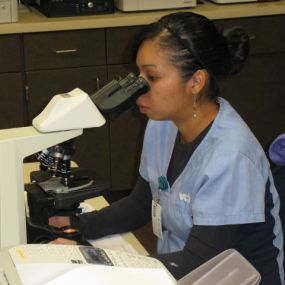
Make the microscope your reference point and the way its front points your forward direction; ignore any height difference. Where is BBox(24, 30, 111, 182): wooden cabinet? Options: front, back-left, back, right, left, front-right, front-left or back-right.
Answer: left

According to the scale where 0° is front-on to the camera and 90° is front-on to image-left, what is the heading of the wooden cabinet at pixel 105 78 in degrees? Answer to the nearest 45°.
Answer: approximately 0°

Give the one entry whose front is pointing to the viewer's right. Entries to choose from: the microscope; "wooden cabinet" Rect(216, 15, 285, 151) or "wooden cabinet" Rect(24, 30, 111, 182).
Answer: the microscope

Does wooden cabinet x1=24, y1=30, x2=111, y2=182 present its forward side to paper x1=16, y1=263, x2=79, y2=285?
yes

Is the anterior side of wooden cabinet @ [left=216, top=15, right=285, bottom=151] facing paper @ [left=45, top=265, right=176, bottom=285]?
yes

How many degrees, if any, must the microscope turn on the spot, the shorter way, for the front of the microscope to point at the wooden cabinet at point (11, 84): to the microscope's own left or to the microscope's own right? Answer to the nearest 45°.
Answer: approximately 90° to the microscope's own left

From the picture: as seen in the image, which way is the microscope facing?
to the viewer's right

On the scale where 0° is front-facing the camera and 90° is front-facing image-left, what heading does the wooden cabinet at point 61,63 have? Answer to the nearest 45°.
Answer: approximately 0°

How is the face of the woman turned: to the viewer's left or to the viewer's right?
to the viewer's left
